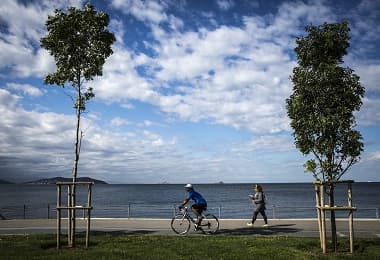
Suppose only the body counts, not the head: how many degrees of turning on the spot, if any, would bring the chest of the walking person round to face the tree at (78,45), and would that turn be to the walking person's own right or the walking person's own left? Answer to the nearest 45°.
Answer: approximately 45° to the walking person's own left

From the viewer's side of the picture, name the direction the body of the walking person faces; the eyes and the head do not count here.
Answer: to the viewer's left

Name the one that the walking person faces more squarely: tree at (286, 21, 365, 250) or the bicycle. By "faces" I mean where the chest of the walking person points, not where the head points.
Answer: the bicycle

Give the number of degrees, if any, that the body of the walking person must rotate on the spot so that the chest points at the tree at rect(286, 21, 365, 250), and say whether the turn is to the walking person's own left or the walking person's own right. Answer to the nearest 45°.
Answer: approximately 90° to the walking person's own left
